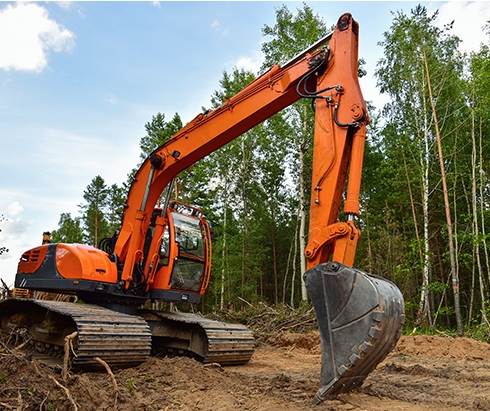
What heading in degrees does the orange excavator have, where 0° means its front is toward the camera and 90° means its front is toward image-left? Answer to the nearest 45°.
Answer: approximately 315°
